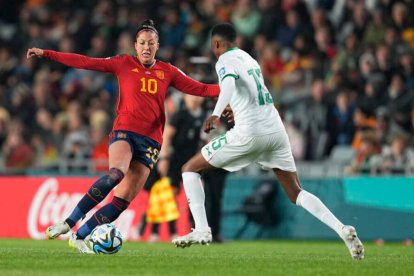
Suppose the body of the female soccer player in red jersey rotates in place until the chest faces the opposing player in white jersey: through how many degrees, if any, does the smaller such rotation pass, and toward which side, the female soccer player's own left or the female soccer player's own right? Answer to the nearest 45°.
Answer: approximately 45° to the female soccer player's own left

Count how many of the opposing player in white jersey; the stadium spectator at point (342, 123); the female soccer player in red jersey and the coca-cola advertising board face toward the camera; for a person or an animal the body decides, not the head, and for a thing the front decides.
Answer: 3

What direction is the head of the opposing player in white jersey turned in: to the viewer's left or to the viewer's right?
to the viewer's left
